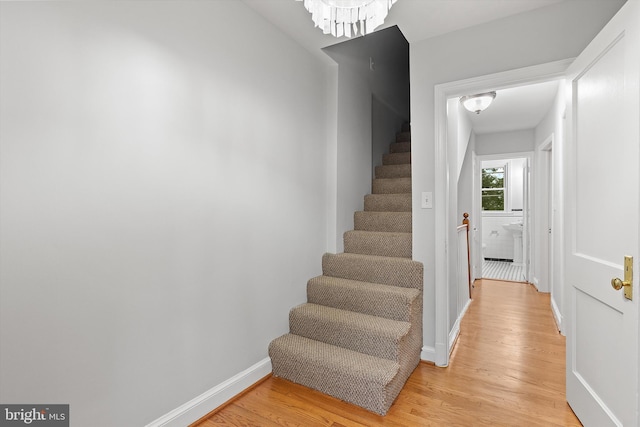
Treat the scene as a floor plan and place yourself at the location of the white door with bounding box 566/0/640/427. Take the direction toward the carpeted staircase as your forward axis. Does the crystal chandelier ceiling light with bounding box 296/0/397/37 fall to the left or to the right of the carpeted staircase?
left

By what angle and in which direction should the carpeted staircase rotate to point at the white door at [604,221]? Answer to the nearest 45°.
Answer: approximately 90° to its left

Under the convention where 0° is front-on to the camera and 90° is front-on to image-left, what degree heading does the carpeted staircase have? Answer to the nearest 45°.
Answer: approximately 45°
